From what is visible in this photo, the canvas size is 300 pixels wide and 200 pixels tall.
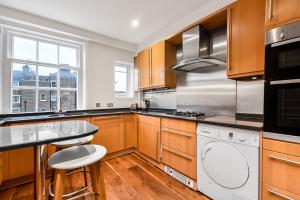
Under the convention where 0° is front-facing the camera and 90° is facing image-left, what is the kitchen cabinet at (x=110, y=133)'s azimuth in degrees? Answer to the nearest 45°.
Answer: approximately 315°

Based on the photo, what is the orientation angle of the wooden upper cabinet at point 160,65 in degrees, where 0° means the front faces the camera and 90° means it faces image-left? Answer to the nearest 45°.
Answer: approximately 45°

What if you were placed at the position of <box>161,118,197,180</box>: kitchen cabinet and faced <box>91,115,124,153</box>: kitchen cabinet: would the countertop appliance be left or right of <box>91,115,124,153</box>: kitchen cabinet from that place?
right

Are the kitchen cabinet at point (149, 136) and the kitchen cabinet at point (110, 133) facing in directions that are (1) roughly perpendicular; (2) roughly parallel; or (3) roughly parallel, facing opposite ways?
roughly perpendicular

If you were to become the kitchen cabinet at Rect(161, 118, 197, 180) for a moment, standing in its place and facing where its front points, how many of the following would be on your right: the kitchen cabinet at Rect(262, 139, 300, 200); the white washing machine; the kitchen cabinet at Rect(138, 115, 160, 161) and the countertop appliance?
2
